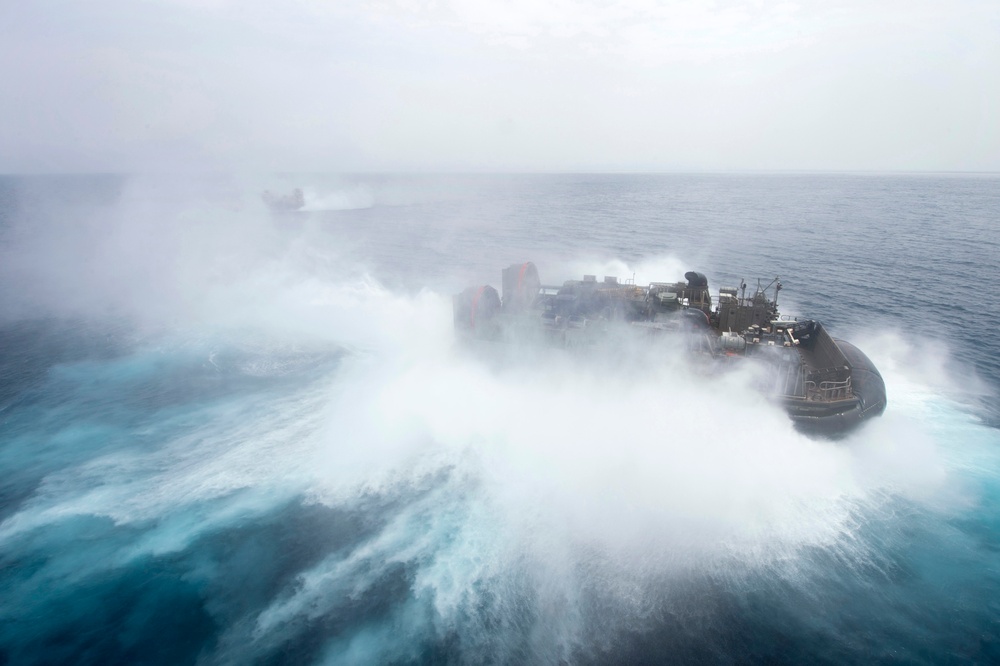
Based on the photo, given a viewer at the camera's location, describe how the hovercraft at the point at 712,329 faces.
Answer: facing the viewer and to the right of the viewer
